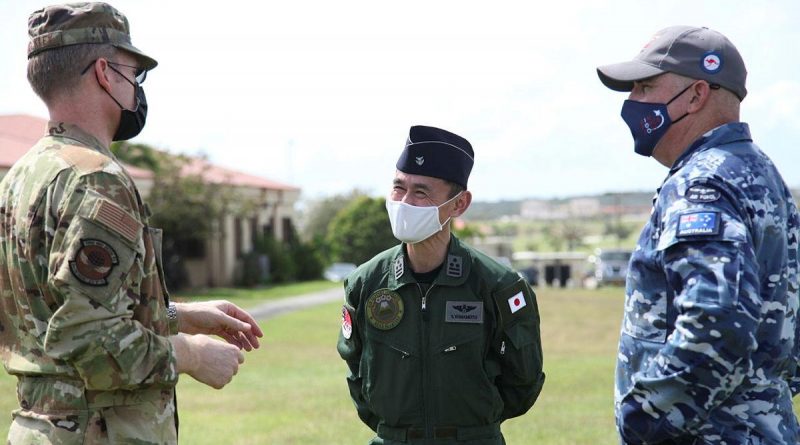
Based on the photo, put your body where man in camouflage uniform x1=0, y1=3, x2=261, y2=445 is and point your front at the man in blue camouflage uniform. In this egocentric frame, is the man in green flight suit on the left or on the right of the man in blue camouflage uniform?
left

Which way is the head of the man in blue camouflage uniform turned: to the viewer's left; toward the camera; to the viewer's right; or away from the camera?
to the viewer's left

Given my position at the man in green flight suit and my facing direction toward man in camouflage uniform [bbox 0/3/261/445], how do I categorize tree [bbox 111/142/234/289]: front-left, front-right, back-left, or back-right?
back-right

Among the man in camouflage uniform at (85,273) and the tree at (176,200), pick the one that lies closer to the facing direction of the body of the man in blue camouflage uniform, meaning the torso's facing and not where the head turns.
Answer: the man in camouflage uniform

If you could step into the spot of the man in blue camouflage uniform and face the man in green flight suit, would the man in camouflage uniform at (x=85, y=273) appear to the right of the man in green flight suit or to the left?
left

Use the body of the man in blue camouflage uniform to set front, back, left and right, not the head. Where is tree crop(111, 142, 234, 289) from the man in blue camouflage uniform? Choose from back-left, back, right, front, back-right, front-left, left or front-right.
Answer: front-right

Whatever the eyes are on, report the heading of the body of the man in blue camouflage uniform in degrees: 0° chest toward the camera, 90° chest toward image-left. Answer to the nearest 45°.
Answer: approximately 90°
